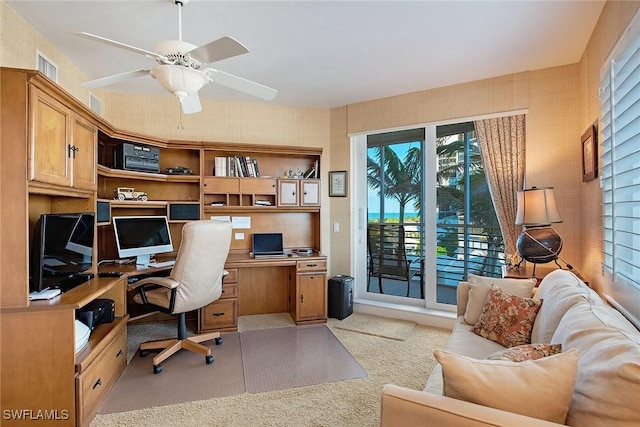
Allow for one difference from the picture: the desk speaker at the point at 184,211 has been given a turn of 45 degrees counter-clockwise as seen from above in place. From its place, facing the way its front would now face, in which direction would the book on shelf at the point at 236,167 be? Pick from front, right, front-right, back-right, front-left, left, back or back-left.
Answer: front-left

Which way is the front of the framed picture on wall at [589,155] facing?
to the viewer's left

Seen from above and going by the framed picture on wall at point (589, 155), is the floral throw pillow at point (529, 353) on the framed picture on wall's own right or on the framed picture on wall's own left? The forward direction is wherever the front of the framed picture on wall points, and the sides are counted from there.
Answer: on the framed picture on wall's own left

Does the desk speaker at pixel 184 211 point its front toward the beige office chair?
yes

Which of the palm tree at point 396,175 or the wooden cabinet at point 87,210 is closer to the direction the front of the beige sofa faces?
the wooden cabinet

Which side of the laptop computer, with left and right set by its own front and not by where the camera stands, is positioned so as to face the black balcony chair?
left

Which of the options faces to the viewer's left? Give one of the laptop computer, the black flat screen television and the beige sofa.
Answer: the beige sofa

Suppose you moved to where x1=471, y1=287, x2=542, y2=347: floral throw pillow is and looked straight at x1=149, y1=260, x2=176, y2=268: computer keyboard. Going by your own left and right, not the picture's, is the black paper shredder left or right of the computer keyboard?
right

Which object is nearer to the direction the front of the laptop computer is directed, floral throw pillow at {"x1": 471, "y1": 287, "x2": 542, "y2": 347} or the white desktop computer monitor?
the floral throw pillow

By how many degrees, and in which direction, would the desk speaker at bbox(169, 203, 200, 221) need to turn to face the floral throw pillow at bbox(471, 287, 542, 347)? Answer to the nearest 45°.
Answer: approximately 45° to its left

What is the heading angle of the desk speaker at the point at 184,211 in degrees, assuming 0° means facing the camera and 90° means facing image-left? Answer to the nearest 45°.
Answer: approximately 0°

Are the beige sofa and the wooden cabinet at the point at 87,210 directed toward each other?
yes

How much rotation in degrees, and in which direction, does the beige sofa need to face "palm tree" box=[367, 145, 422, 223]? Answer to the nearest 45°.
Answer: approximately 45° to its right

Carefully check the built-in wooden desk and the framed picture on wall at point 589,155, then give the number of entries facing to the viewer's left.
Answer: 1
